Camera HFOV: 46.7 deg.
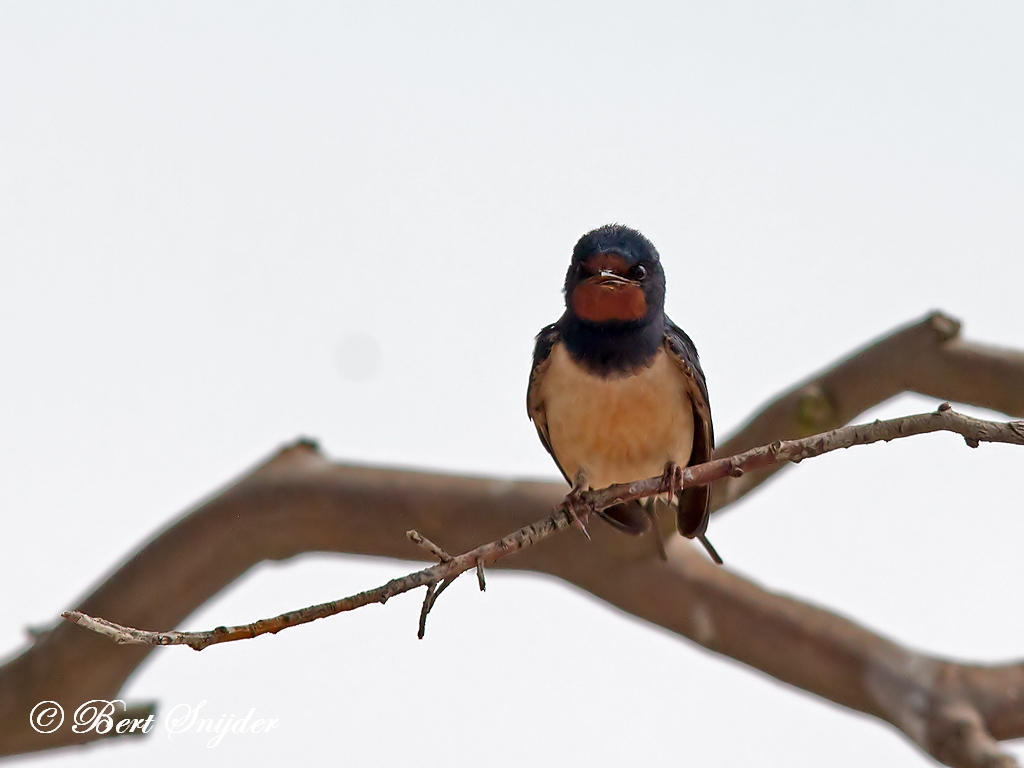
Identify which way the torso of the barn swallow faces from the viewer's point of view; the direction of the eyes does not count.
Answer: toward the camera
